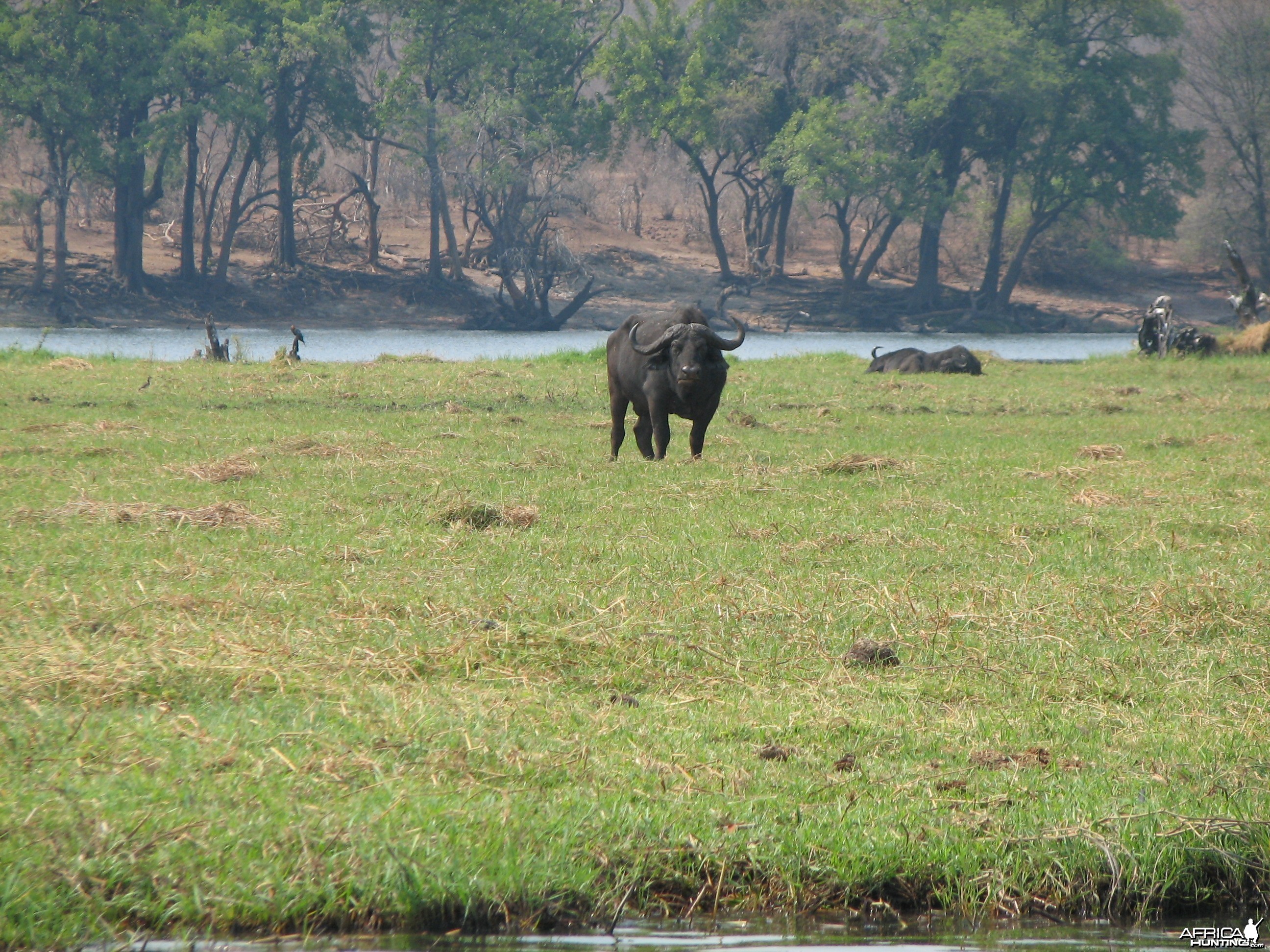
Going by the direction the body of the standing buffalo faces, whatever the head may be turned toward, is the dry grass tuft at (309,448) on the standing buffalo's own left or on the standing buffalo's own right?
on the standing buffalo's own right

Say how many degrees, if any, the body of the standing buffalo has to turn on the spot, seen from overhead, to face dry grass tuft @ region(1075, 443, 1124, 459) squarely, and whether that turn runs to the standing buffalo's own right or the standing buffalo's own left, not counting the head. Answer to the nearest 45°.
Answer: approximately 45° to the standing buffalo's own left

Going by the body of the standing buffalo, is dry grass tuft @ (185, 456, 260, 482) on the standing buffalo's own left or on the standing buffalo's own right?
on the standing buffalo's own right

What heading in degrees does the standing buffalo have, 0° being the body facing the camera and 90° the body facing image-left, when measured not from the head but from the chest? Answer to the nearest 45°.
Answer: approximately 315°

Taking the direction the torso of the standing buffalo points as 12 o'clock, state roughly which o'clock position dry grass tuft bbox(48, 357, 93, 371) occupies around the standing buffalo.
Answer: The dry grass tuft is roughly at 6 o'clock from the standing buffalo.

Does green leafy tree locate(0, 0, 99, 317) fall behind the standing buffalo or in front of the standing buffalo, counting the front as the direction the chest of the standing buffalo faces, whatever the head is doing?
behind

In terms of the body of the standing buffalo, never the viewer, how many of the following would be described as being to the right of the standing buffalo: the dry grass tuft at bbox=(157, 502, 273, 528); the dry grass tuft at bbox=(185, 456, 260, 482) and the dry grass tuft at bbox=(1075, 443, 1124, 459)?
2

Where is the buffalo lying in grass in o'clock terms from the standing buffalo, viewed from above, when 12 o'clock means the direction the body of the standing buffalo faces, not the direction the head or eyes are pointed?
The buffalo lying in grass is roughly at 8 o'clock from the standing buffalo.

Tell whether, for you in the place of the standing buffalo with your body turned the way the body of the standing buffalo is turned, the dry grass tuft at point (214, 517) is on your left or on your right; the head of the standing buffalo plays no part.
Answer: on your right

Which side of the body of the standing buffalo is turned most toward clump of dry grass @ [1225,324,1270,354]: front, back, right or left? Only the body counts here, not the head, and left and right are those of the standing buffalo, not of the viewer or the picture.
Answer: left

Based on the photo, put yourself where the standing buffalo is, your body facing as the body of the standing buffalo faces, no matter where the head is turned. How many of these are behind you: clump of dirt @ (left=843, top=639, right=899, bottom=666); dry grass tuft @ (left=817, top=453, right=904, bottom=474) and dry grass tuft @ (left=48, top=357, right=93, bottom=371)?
1
